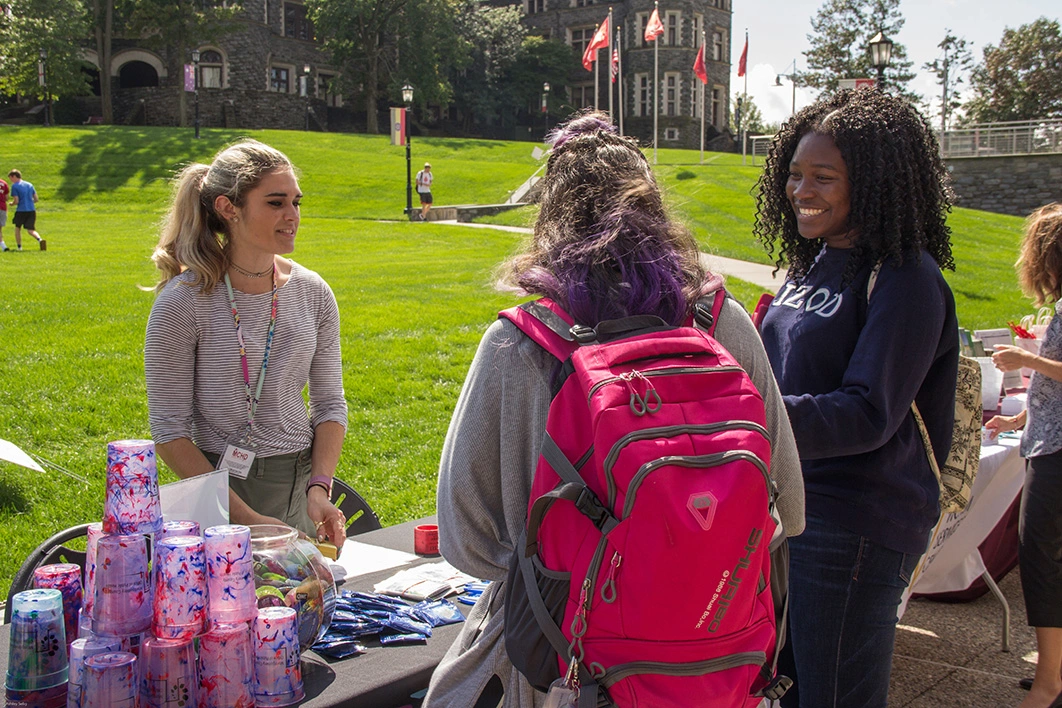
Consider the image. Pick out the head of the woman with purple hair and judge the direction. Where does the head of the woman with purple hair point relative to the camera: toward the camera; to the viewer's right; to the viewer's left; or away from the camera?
away from the camera

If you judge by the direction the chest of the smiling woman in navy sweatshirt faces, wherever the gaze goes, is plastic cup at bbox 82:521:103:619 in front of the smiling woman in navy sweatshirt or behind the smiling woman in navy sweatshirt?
in front

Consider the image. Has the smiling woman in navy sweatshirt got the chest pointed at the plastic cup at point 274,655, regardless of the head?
yes

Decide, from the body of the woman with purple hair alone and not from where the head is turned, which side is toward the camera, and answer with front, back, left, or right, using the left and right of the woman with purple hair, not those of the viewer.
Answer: back

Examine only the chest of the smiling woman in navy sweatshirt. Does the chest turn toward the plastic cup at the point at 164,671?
yes

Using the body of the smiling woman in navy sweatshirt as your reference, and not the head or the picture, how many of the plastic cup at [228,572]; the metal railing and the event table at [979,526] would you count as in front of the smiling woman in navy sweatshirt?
1

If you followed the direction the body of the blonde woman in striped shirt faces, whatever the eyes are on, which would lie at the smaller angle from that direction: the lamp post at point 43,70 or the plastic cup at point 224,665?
the plastic cup

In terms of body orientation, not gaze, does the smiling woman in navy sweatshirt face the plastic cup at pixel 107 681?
yes

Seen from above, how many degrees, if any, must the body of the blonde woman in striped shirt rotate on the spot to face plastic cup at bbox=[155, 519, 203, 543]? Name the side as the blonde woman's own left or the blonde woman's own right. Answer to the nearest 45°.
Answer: approximately 45° to the blonde woman's own right

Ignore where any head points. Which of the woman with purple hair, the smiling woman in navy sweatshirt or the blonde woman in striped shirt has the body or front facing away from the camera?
the woman with purple hair
